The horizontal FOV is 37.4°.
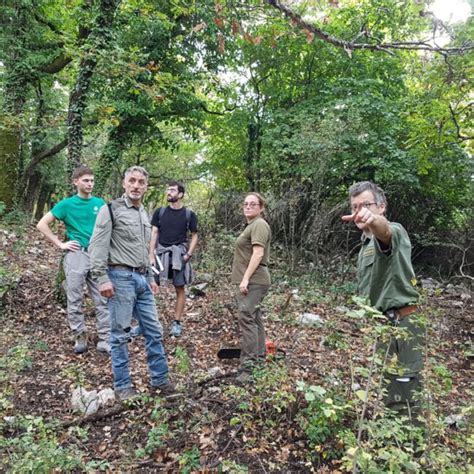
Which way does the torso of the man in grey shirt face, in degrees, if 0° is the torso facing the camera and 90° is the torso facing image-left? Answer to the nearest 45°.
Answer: approximately 315°

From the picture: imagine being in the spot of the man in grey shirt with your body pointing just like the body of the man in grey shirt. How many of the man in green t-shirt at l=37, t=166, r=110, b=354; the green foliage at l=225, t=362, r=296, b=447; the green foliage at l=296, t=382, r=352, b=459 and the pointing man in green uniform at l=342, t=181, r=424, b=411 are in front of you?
3

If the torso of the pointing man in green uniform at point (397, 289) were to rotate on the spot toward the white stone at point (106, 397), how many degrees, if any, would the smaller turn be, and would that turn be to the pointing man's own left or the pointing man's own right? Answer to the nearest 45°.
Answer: approximately 45° to the pointing man's own right

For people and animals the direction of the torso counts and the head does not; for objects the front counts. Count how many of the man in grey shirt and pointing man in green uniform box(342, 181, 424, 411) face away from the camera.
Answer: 0

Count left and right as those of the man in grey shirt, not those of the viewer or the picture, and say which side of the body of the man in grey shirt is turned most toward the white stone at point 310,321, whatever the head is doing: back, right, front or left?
left

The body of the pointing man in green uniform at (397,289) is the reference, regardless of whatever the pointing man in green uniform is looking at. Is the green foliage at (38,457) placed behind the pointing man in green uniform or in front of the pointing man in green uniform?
in front

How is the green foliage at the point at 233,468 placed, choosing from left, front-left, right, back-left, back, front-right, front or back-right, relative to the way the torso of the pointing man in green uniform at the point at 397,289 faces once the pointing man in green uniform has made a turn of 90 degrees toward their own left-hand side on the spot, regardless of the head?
right

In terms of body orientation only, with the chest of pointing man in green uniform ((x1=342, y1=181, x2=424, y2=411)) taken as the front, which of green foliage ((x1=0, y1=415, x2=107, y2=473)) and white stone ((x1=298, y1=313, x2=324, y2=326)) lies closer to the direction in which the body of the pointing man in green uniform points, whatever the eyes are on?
the green foliage

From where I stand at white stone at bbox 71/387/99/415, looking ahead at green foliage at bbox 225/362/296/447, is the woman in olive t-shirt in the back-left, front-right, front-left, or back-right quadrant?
front-left

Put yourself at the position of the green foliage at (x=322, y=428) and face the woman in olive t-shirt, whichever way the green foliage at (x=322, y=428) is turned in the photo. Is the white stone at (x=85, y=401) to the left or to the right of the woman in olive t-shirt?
left

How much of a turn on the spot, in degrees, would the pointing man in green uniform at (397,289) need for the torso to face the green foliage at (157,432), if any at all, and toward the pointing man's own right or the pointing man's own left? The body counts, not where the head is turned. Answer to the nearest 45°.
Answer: approximately 45° to the pointing man's own right

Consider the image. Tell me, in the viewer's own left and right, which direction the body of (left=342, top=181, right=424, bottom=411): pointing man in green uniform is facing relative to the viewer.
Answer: facing the viewer and to the left of the viewer
